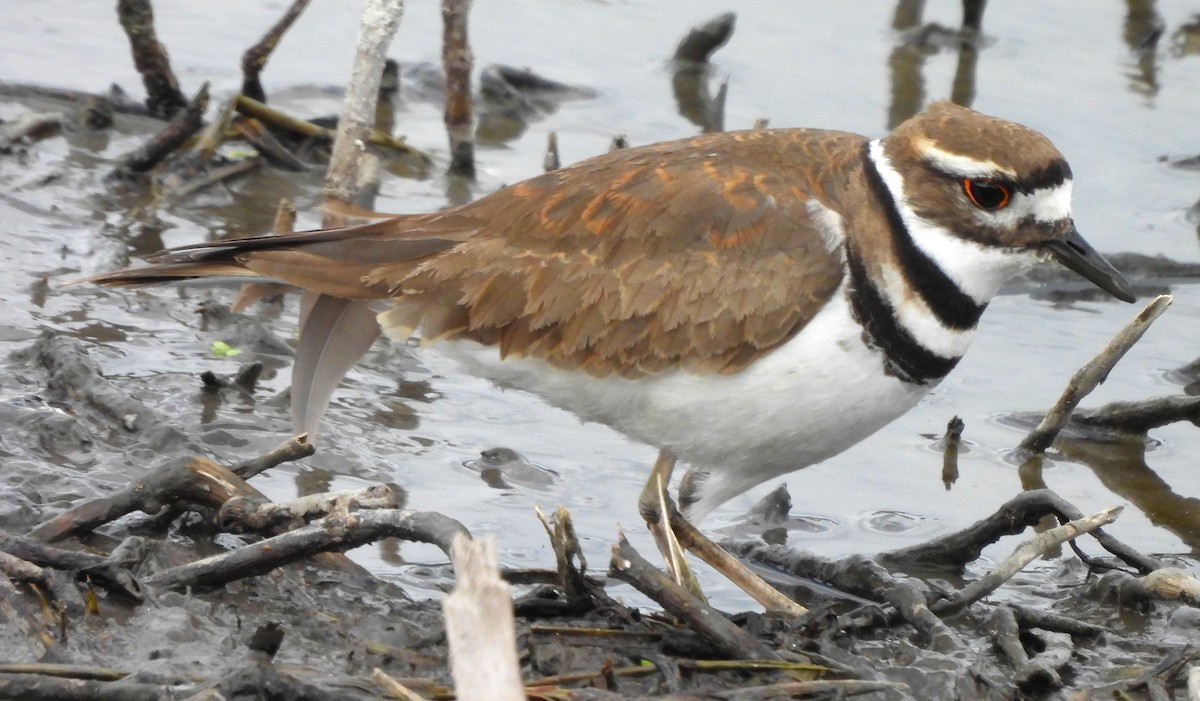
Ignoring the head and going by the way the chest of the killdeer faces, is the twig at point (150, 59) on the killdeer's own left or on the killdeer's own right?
on the killdeer's own left

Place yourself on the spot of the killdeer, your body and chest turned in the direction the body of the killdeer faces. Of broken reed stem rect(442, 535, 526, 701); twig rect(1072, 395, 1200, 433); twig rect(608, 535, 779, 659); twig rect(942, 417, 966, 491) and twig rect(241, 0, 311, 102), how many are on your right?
2

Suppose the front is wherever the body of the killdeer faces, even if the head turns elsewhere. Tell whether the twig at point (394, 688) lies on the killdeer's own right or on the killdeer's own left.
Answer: on the killdeer's own right

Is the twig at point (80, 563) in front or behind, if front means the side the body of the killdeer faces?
behind

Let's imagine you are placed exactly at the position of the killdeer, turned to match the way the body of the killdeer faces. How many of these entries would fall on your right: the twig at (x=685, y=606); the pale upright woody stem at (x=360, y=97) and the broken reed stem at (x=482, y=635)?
2

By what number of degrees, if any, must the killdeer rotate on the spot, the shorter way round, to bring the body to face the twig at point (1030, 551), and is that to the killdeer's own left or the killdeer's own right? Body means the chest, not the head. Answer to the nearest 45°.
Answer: approximately 45° to the killdeer's own right

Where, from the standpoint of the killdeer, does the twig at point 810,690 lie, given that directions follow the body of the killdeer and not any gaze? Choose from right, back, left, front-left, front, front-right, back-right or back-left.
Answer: right

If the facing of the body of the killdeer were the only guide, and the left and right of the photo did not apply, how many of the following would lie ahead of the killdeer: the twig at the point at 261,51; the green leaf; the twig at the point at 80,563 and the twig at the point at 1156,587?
1

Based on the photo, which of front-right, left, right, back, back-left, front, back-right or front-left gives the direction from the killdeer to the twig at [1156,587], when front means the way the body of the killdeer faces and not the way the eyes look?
front

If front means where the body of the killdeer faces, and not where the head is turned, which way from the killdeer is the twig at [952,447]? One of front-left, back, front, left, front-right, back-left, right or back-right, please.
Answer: front-left

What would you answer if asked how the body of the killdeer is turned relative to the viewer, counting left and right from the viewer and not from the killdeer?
facing to the right of the viewer

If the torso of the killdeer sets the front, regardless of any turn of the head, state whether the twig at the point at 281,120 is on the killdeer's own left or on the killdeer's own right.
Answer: on the killdeer's own left

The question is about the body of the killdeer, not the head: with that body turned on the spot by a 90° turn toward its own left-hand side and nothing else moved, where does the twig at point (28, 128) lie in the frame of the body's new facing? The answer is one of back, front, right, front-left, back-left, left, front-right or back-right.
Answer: front-left

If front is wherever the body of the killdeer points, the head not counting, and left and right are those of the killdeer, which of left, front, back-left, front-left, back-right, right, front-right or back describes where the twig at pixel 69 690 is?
back-right

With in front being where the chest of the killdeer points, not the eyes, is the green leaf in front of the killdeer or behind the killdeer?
behind

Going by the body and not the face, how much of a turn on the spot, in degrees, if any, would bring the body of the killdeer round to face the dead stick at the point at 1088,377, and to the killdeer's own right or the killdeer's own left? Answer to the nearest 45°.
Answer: approximately 45° to the killdeer's own left

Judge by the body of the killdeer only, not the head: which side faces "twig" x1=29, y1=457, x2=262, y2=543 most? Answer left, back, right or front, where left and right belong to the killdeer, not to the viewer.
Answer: back

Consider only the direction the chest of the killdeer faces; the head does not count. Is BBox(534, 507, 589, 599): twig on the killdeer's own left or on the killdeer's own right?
on the killdeer's own right

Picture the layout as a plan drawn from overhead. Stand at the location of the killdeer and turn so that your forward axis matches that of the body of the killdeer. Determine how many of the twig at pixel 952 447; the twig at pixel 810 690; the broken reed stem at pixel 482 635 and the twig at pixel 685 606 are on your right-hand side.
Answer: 3
